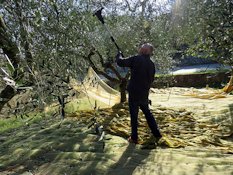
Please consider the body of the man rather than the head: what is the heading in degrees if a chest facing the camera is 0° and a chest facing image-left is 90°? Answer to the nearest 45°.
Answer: approximately 135°

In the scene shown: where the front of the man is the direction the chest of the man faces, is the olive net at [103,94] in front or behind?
in front
